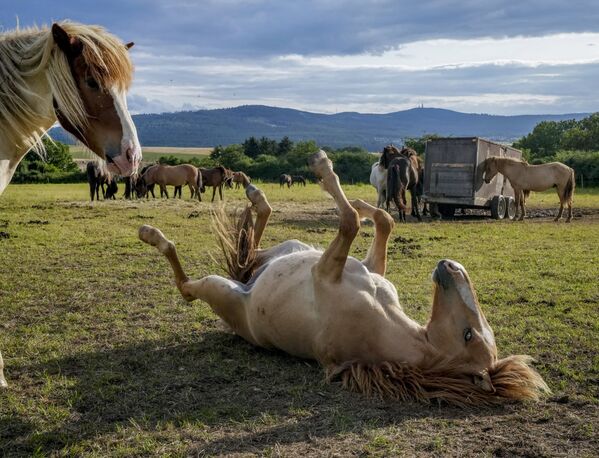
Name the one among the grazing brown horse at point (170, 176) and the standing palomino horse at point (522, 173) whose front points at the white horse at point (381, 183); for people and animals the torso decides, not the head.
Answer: the standing palomino horse

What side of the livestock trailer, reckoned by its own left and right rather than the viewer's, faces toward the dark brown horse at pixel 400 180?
back

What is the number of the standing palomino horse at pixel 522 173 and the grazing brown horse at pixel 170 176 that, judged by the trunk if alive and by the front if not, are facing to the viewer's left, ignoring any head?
2

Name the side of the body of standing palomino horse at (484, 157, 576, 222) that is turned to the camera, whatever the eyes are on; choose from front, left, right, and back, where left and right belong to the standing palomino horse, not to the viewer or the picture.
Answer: left

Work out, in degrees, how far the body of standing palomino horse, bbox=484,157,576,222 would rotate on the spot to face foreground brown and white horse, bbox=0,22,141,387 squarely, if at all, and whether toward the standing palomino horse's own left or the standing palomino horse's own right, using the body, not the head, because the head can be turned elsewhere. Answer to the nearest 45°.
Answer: approximately 90° to the standing palomino horse's own left

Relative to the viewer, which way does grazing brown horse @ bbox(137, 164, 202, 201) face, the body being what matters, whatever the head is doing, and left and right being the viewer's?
facing to the left of the viewer

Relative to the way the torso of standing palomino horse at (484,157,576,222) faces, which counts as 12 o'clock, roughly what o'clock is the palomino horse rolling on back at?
The palomino horse rolling on back is roughly at 9 o'clock from the standing palomino horse.
